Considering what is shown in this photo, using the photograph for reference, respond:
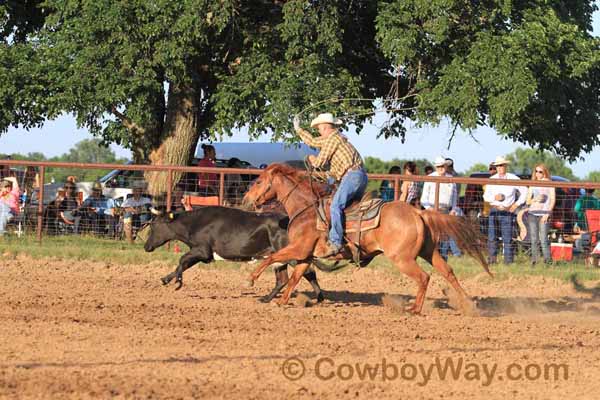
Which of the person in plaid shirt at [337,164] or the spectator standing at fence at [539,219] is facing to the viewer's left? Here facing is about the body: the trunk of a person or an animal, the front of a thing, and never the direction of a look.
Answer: the person in plaid shirt

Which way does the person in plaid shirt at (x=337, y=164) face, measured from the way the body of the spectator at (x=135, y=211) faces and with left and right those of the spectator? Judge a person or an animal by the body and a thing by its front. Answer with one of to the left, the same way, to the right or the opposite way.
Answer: to the right

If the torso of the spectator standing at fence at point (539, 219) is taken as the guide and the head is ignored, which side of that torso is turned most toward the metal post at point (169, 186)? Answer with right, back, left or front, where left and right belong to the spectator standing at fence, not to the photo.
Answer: right

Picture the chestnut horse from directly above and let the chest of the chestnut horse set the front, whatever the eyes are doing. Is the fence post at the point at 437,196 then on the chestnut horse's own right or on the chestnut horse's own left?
on the chestnut horse's own right

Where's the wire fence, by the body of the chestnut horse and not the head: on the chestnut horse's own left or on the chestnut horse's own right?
on the chestnut horse's own right

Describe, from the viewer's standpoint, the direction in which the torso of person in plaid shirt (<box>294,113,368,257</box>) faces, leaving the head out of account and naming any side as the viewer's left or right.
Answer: facing to the left of the viewer

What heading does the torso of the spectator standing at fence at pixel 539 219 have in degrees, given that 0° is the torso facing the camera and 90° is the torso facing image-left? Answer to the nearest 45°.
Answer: approximately 0°

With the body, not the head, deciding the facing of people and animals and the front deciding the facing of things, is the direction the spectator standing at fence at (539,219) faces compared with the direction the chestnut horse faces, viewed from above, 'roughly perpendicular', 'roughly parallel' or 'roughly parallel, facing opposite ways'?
roughly perpendicular

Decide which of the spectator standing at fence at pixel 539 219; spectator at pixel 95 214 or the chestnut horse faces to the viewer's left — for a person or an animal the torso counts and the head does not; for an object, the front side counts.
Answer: the chestnut horse

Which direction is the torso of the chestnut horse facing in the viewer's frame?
to the viewer's left

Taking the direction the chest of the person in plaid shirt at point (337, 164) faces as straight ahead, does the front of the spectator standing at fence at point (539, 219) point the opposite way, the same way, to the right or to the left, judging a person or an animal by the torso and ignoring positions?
to the left

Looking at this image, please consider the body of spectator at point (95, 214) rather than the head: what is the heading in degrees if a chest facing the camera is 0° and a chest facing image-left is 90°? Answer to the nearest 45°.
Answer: approximately 0°
